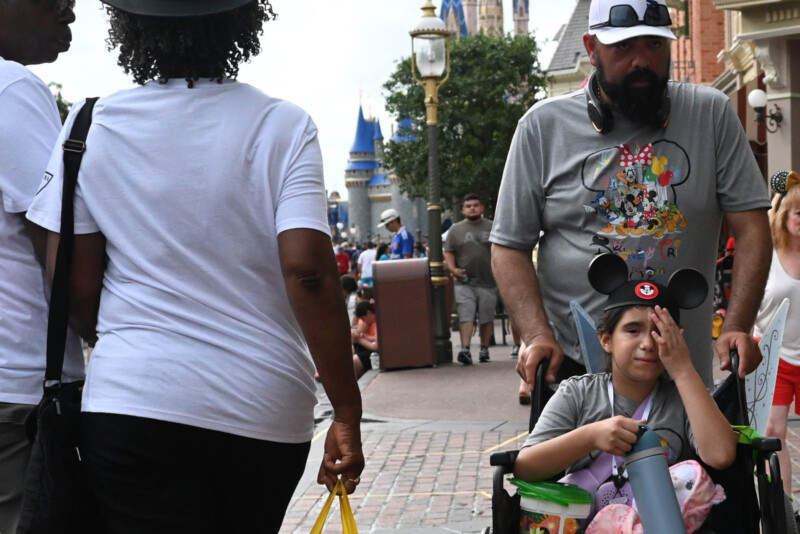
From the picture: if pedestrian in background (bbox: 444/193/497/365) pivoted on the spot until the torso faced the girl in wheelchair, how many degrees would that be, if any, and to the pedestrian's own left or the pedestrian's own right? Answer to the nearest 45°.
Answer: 0° — they already face them

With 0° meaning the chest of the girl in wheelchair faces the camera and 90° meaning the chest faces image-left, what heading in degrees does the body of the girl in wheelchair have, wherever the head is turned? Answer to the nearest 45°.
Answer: approximately 0°

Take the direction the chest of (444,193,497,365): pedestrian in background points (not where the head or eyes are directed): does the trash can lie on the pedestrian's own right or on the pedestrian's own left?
on the pedestrian's own right

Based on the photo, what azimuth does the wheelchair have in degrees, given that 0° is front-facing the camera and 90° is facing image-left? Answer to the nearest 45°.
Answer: approximately 0°

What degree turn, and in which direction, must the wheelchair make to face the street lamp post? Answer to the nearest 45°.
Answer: approximately 180°

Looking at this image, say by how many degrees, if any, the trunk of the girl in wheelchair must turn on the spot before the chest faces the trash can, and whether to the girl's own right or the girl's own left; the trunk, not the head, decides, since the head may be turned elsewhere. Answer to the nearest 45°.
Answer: approximately 180°

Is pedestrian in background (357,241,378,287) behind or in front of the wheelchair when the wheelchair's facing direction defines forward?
behind

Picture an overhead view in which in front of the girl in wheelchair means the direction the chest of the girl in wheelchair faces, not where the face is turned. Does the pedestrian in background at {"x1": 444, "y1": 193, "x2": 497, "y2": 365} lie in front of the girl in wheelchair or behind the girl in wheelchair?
behind
